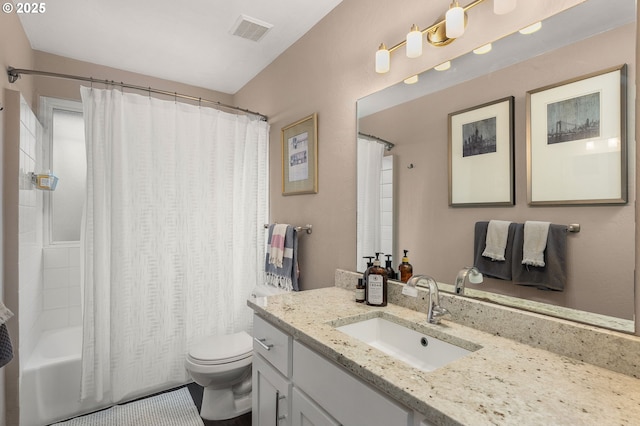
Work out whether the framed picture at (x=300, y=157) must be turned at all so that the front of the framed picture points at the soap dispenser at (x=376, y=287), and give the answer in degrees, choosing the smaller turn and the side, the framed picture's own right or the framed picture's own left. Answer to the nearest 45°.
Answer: approximately 90° to the framed picture's own left

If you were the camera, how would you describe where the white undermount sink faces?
facing the viewer and to the left of the viewer

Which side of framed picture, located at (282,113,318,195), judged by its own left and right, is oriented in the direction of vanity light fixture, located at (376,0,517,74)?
left

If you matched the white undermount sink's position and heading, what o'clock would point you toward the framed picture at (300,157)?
The framed picture is roughly at 3 o'clock from the white undermount sink.

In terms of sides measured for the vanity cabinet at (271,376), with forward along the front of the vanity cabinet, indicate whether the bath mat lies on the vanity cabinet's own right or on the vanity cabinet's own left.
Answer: on the vanity cabinet's own right

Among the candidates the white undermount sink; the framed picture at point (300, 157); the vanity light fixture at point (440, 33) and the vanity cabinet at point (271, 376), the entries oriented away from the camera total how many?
0

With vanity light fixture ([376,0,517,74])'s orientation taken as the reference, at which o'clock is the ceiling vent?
The ceiling vent is roughly at 2 o'clock from the vanity light fixture.

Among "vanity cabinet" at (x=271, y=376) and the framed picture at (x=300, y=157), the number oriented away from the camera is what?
0

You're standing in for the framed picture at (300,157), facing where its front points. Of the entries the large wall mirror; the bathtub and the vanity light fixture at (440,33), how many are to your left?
2
